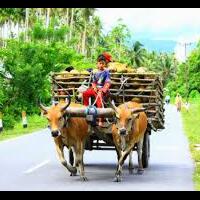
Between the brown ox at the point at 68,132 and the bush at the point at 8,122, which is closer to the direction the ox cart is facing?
the brown ox

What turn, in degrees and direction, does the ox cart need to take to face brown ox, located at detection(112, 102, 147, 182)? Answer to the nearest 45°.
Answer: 0° — it already faces it

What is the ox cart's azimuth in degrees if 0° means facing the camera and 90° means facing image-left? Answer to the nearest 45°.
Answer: approximately 0°
